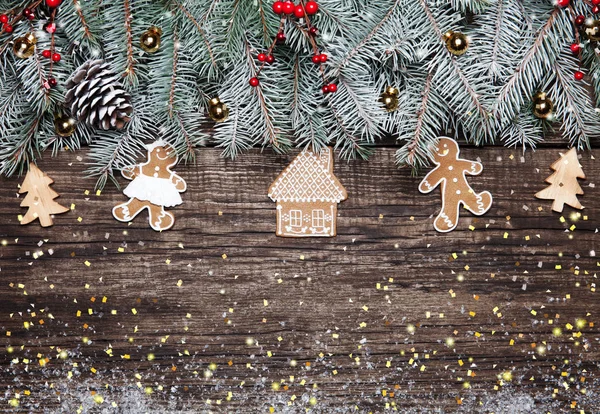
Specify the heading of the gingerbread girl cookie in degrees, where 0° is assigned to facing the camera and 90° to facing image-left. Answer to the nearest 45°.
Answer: approximately 0°

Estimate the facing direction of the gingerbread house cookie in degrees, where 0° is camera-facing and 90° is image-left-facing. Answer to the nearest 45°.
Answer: approximately 0°

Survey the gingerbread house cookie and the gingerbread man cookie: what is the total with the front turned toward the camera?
2

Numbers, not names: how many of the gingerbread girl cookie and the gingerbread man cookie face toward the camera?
2
